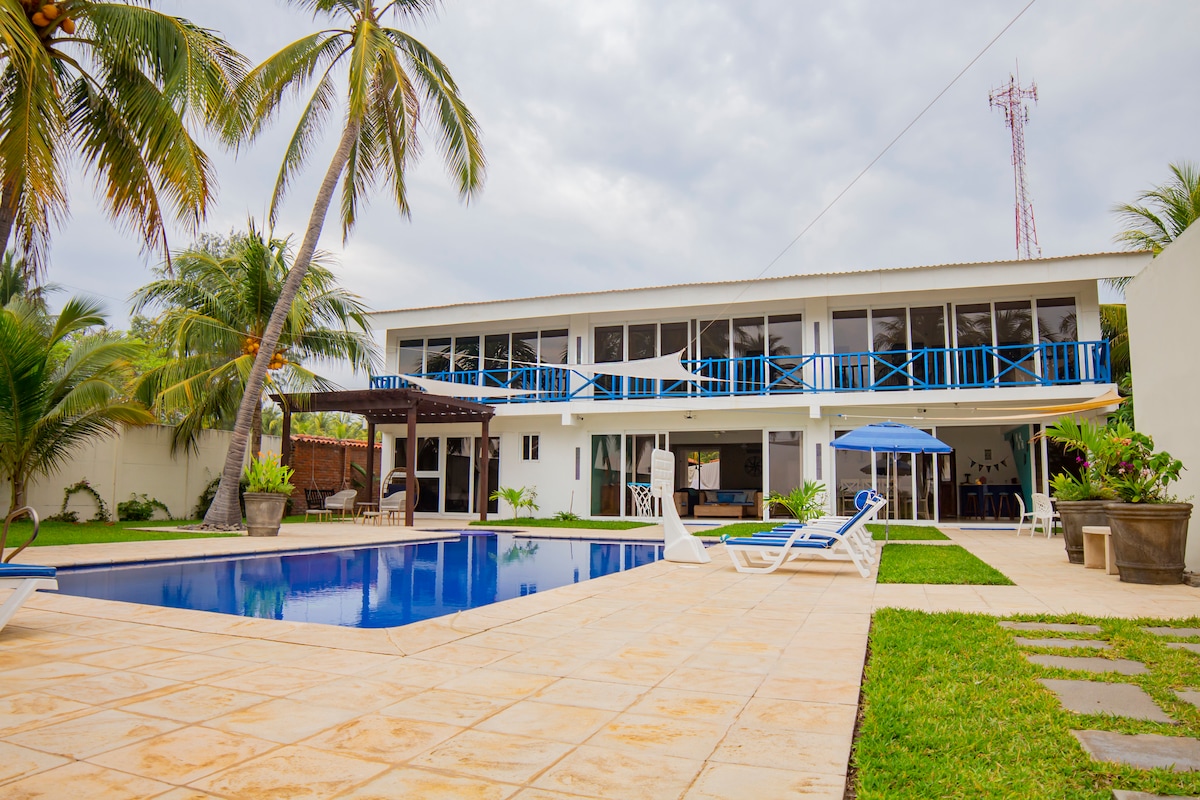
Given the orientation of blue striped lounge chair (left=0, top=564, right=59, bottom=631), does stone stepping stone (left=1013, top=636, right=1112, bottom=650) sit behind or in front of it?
in front

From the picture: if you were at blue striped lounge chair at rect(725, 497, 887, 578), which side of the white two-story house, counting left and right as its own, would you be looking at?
front

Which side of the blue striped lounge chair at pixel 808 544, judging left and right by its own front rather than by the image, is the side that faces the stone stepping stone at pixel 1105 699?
left

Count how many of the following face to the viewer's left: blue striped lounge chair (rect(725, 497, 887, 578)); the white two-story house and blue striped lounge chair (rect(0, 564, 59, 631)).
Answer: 1

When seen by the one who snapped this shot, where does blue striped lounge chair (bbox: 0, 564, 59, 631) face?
facing to the right of the viewer

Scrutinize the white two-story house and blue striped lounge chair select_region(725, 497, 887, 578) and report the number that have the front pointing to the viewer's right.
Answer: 0

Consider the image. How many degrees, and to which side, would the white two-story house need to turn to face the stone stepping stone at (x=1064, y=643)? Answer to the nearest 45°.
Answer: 0° — it already faces it

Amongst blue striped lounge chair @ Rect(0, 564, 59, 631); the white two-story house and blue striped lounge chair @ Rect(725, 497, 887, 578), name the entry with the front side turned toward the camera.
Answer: the white two-story house

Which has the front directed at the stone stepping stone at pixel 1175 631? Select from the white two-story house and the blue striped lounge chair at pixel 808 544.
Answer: the white two-story house

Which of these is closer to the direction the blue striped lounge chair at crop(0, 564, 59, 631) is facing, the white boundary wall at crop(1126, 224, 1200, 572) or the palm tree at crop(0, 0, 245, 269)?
the white boundary wall

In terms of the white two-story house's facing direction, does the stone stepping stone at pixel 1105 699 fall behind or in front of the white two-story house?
in front

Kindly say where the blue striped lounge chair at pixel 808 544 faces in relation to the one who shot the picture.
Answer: facing to the left of the viewer

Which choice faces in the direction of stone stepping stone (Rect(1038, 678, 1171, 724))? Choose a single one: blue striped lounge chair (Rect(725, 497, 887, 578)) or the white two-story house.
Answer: the white two-story house

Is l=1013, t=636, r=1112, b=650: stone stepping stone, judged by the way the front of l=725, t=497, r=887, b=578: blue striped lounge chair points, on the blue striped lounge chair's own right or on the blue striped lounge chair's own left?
on the blue striped lounge chair's own left

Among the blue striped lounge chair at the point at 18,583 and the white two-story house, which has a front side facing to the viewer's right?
the blue striped lounge chair

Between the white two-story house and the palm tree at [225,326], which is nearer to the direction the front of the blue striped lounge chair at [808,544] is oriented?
the palm tree
